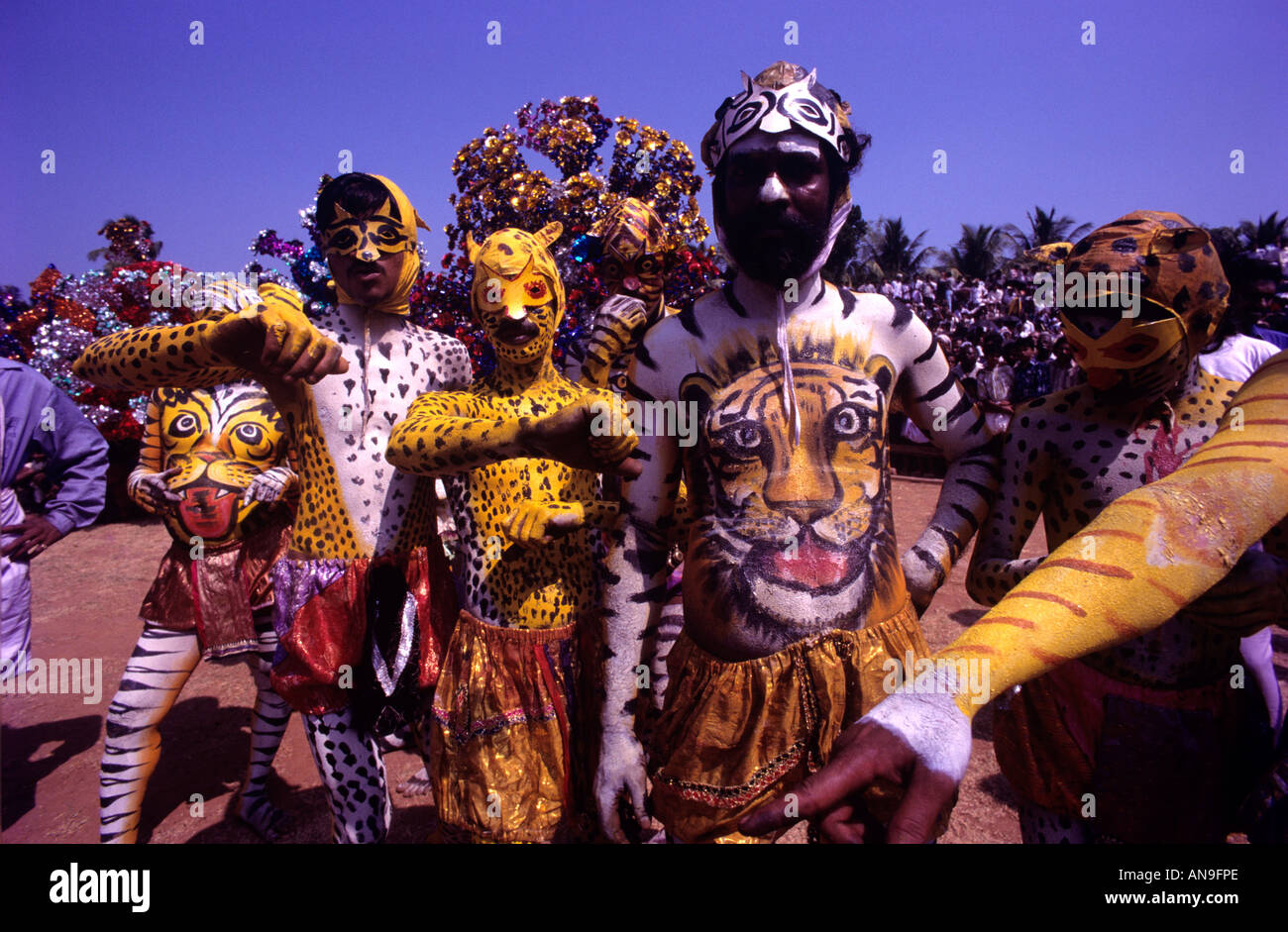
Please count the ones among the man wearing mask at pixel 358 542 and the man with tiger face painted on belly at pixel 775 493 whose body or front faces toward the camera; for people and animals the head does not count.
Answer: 2

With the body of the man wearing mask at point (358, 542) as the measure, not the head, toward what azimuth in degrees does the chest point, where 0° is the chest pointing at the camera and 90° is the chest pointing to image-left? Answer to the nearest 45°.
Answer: approximately 0°

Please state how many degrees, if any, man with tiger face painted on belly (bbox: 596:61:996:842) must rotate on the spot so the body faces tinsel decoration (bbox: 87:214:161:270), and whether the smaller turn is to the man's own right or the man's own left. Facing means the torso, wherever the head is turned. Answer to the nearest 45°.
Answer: approximately 135° to the man's own right

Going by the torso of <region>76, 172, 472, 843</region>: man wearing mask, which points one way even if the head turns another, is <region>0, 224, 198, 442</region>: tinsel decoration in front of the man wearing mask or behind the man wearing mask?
behind

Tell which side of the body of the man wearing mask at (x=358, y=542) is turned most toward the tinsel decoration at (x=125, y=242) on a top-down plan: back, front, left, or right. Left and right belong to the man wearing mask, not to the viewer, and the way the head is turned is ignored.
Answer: back

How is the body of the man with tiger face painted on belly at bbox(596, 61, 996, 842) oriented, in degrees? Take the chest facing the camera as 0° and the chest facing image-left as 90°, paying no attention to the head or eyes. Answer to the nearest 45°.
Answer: approximately 0°
